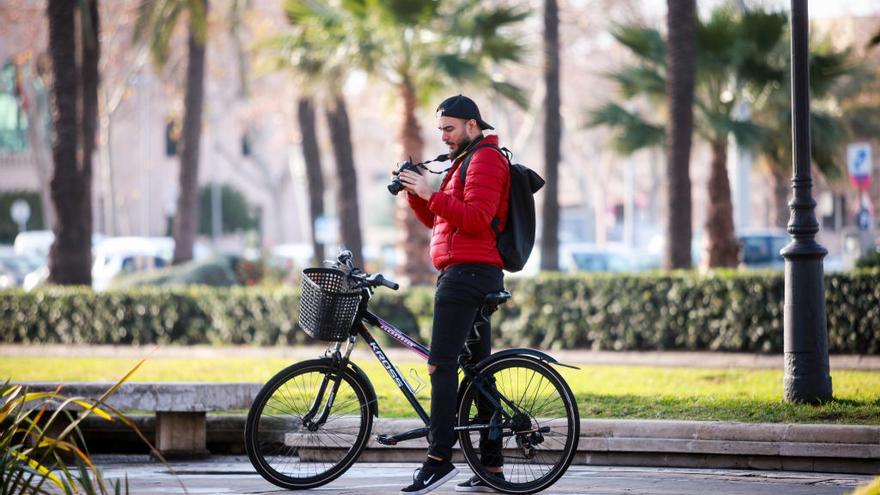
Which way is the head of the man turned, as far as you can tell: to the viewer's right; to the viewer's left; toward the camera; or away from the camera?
to the viewer's left

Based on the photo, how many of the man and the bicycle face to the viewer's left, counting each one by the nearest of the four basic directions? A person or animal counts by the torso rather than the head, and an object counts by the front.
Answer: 2

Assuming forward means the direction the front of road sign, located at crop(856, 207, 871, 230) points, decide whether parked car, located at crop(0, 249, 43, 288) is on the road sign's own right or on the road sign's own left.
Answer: on the road sign's own right

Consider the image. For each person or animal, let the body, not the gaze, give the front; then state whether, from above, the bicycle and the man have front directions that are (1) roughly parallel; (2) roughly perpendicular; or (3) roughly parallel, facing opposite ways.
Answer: roughly parallel

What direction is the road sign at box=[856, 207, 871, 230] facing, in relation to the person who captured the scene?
facing the viewer

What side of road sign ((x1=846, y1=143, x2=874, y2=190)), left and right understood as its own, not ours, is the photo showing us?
front

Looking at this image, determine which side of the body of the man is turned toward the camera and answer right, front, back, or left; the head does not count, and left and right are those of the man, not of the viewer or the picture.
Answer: left

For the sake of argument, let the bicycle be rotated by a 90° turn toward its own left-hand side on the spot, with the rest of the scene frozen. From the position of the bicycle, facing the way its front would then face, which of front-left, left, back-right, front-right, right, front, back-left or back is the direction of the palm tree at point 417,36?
back

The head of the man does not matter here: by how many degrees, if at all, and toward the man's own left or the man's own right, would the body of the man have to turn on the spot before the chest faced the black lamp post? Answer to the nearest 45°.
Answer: approximately 135° to the man's own right

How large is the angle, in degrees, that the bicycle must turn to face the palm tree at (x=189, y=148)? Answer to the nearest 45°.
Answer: approximately 90° to its right

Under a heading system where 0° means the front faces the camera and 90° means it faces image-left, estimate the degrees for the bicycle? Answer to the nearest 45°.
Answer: approximately 90°

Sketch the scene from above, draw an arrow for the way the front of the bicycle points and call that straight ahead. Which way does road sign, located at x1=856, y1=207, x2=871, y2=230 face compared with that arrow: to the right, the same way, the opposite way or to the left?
to the left

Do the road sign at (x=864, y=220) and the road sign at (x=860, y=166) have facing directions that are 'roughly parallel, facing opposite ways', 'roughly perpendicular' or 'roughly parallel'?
roughly parallel

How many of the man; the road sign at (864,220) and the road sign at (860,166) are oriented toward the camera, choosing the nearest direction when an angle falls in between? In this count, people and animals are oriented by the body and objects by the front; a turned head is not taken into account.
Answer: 2

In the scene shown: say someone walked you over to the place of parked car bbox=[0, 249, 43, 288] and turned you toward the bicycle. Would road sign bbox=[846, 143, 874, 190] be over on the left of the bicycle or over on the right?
left

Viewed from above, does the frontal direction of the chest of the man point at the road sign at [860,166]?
no
